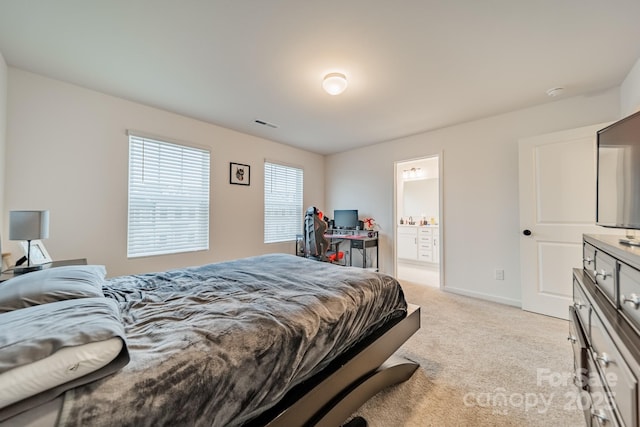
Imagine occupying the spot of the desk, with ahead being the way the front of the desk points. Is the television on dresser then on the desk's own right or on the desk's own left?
on the desk's own left

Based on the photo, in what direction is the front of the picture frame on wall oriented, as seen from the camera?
facing the viewer and to the right of the viewer

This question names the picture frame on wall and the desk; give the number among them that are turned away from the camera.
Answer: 0

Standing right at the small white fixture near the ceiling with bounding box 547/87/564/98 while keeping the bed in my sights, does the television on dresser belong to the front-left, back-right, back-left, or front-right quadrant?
front-left

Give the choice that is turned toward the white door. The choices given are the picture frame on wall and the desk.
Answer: the picture frame on wall

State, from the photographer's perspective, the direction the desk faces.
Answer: facing the viewer and to the left of the viewer

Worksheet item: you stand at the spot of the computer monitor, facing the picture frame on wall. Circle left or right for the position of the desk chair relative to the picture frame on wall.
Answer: left

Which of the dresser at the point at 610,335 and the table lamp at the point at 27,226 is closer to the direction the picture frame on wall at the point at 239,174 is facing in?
the dresser

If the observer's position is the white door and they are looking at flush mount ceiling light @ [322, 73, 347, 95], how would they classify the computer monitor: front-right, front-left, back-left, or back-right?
front-right

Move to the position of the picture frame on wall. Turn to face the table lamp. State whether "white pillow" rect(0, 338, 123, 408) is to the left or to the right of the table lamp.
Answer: left

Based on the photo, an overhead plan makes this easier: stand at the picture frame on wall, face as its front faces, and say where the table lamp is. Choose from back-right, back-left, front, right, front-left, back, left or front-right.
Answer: right

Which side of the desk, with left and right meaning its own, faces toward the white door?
left

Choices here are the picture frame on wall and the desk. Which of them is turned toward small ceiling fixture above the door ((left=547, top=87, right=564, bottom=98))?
the picture frame on wall

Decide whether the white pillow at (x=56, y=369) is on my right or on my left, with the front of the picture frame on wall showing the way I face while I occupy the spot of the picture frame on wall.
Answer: on my right

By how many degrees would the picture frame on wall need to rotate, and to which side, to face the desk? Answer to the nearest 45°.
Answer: approximately 45° to its left

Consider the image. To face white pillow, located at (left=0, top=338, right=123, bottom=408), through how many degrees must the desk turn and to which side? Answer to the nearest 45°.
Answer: approximately 45° to its left
